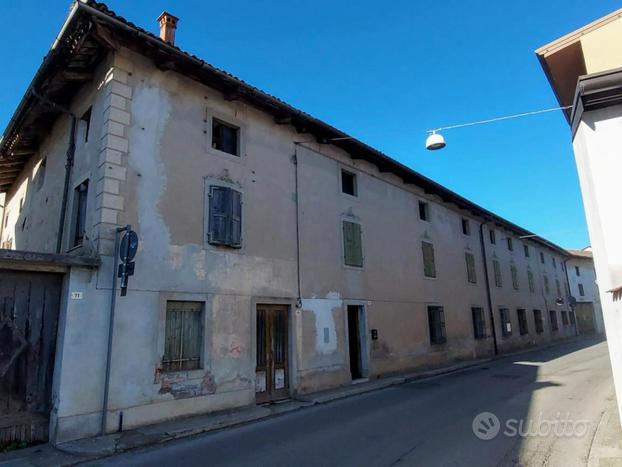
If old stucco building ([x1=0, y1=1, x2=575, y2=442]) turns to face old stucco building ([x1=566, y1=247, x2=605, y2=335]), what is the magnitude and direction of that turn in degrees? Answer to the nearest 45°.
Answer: approximately 90° to its left

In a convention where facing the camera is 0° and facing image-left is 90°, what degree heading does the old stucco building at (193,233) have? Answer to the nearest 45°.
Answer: approximately 315°
